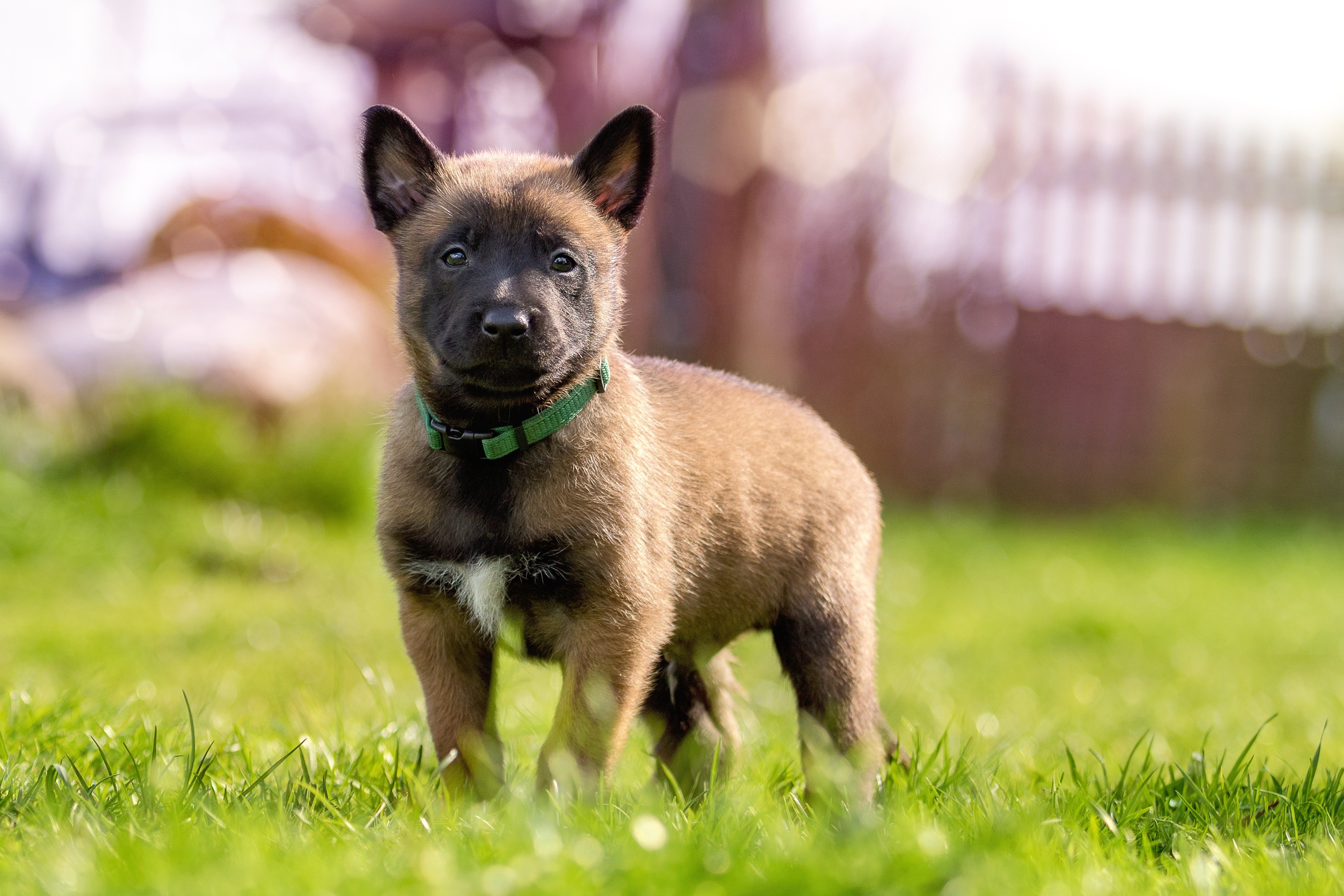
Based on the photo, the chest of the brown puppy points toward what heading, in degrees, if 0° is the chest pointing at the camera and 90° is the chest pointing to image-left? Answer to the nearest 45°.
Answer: approximately 45°
